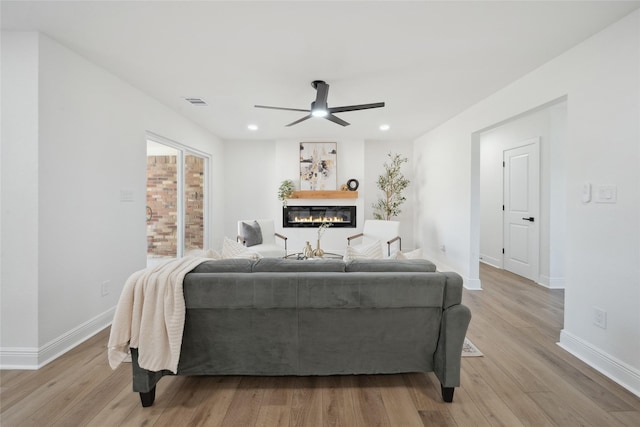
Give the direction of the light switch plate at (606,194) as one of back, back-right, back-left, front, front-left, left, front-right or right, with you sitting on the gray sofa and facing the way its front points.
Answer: right

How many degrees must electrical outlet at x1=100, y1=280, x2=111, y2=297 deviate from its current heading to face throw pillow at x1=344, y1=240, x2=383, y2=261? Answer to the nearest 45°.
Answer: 0° — it already faces it

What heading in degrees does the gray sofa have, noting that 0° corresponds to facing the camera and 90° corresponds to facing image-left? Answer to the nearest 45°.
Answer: approximately 180°

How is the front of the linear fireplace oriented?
toward the camera

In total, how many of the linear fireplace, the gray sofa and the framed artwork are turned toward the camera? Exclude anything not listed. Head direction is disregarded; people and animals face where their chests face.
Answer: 2

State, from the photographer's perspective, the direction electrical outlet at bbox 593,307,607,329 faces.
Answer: facing the viewer and to the left of the viewer

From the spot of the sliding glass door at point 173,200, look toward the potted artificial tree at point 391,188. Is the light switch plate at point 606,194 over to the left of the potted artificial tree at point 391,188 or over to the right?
right

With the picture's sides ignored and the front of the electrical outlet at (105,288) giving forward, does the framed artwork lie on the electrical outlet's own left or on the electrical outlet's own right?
on the electrical outlet's own left

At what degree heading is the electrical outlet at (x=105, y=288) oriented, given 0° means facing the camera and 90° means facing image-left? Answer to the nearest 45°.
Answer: approximately 315°

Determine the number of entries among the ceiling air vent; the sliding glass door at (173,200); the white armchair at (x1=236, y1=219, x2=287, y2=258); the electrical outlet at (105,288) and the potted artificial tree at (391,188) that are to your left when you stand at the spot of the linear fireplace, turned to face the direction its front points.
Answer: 1

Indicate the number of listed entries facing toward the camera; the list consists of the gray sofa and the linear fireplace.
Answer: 1

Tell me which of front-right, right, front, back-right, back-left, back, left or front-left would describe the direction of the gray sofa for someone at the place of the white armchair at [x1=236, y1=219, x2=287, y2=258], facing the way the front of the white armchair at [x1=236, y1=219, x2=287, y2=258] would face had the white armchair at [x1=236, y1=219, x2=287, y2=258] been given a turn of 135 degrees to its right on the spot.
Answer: left
